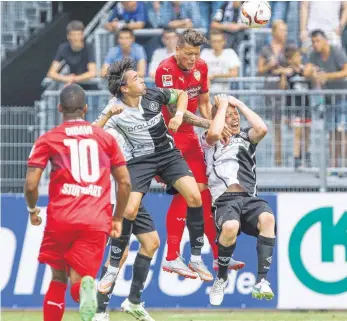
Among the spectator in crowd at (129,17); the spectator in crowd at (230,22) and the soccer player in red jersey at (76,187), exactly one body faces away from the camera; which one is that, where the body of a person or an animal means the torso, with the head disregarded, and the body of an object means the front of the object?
the soccer player in red jersey

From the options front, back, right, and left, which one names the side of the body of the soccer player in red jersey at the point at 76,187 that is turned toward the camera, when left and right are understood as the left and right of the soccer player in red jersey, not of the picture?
back

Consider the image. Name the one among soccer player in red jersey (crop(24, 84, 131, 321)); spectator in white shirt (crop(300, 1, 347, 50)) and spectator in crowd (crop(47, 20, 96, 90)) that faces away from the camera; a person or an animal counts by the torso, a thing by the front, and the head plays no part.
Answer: the soccer player in red jersey

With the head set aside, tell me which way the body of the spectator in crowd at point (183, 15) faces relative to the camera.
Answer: toward the camera

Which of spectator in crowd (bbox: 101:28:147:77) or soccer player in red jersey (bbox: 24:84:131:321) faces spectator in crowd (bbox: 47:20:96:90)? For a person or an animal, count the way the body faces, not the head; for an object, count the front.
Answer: the soccer player in red jersey

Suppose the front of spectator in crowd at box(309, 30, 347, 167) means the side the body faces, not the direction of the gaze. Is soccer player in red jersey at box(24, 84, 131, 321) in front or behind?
in front

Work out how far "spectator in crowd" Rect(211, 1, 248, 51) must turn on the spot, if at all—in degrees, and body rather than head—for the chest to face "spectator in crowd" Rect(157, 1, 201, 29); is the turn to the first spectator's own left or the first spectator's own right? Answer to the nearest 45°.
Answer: approximately 90° to the first spectator's own right

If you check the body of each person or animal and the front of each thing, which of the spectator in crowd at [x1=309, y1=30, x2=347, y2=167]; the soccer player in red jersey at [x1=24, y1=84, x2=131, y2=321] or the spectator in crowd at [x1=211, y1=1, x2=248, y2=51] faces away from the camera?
the soccer player in red jersey

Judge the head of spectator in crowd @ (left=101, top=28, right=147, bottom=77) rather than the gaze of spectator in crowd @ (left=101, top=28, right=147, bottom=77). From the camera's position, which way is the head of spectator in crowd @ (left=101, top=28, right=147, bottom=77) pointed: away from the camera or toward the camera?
toward the camera

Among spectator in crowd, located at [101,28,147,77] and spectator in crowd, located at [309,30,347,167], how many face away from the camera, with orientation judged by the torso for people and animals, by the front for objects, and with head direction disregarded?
0

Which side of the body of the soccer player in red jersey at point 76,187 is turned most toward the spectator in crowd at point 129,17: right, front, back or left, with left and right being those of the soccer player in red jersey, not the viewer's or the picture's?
front

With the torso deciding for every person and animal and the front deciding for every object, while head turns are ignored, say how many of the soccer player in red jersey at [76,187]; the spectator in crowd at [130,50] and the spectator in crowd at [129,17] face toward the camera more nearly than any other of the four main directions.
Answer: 2

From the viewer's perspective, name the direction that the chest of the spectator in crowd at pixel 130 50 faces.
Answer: toward the camera

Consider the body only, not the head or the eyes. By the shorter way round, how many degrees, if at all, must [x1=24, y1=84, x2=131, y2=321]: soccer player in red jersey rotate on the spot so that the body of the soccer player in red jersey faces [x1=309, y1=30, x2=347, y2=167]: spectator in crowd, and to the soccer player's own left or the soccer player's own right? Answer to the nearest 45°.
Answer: approximately 45° to the soccer player's own right

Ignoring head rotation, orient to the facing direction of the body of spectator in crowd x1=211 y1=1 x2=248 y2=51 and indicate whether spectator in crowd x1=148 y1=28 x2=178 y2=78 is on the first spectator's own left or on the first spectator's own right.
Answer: on the first spectator's own right

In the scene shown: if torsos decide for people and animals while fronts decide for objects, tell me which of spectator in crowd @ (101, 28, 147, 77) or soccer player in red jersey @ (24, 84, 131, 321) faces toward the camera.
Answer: the spectator in crowd

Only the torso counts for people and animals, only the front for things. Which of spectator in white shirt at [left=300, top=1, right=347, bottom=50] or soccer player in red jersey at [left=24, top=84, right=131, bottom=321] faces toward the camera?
the spectator in white shirt

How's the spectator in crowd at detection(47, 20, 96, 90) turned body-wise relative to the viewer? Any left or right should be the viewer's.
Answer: facing the viewer

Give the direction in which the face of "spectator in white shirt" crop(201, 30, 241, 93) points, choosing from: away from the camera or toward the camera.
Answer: toward the camera
